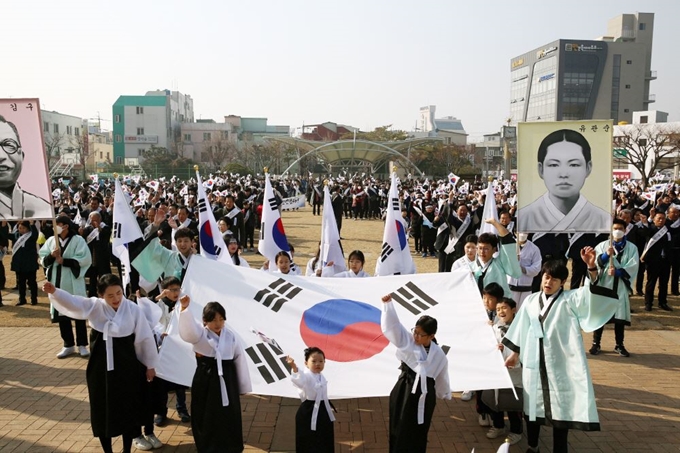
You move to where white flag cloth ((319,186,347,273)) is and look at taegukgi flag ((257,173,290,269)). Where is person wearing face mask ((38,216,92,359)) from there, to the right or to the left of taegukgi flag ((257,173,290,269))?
left

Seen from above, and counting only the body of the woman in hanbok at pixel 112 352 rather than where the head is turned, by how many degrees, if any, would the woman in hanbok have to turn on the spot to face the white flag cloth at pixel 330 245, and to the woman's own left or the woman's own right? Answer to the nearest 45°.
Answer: approximately 135° to the woman's own left

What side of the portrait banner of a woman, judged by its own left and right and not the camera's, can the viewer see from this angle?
front

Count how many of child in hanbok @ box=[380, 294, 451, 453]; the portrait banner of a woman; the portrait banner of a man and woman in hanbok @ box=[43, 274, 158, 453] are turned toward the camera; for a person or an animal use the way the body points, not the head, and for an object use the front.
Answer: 4

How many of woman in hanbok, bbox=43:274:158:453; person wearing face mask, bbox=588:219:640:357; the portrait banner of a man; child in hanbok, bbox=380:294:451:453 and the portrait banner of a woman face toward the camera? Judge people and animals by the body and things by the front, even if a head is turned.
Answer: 5

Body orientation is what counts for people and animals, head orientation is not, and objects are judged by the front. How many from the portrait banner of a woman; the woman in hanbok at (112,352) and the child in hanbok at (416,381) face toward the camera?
3

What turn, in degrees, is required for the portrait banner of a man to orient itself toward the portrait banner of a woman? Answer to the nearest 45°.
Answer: approximately 45° to its left

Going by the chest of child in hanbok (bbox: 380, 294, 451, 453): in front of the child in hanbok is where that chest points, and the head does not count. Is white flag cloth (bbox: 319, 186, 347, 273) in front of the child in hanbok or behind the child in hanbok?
behind

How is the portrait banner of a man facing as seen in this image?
toward the camera

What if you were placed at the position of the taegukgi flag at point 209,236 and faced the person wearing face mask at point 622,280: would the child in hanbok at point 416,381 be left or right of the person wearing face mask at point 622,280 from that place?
right

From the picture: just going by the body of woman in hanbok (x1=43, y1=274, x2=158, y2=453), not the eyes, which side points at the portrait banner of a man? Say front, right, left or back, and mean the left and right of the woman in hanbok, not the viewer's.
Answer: back

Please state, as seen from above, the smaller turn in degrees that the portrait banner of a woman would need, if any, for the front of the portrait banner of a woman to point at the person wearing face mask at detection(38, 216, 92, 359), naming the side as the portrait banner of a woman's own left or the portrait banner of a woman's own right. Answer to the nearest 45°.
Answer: approximately 90° to the portrait banner of a woman's own right

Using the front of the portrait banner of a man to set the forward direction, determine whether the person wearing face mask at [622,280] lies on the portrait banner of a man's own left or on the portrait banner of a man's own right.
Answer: on the portrait banner of a man's own left

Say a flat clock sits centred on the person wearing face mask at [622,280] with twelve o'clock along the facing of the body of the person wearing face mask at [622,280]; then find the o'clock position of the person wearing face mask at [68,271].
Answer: the person wearing face mask at [68,271] is roughly at 2 o'clock from the person wearing face mask at [622,280].

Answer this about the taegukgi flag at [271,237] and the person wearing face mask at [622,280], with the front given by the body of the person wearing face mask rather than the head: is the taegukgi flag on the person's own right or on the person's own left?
on the person's own right
